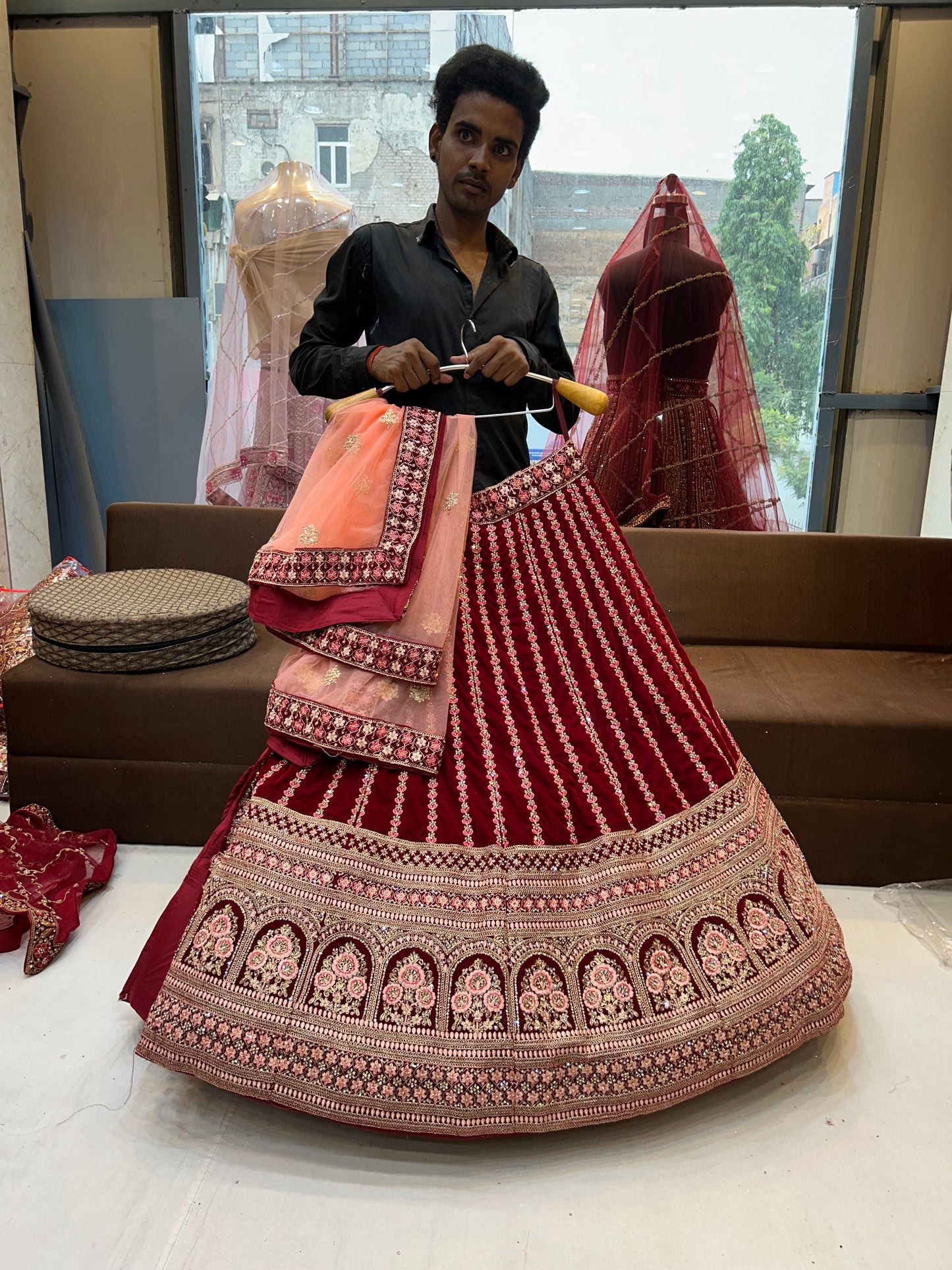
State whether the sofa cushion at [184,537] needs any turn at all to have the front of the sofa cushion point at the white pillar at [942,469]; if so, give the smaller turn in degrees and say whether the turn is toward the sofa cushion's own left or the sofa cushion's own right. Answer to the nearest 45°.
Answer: approximately 90° to the sofa cushion's own left

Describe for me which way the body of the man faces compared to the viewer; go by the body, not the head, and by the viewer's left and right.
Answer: facing the viewer

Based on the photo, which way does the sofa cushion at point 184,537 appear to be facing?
toward the camera

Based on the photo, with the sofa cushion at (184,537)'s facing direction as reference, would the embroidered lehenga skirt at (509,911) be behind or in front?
in front

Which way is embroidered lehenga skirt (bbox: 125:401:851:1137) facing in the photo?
toward the camera
